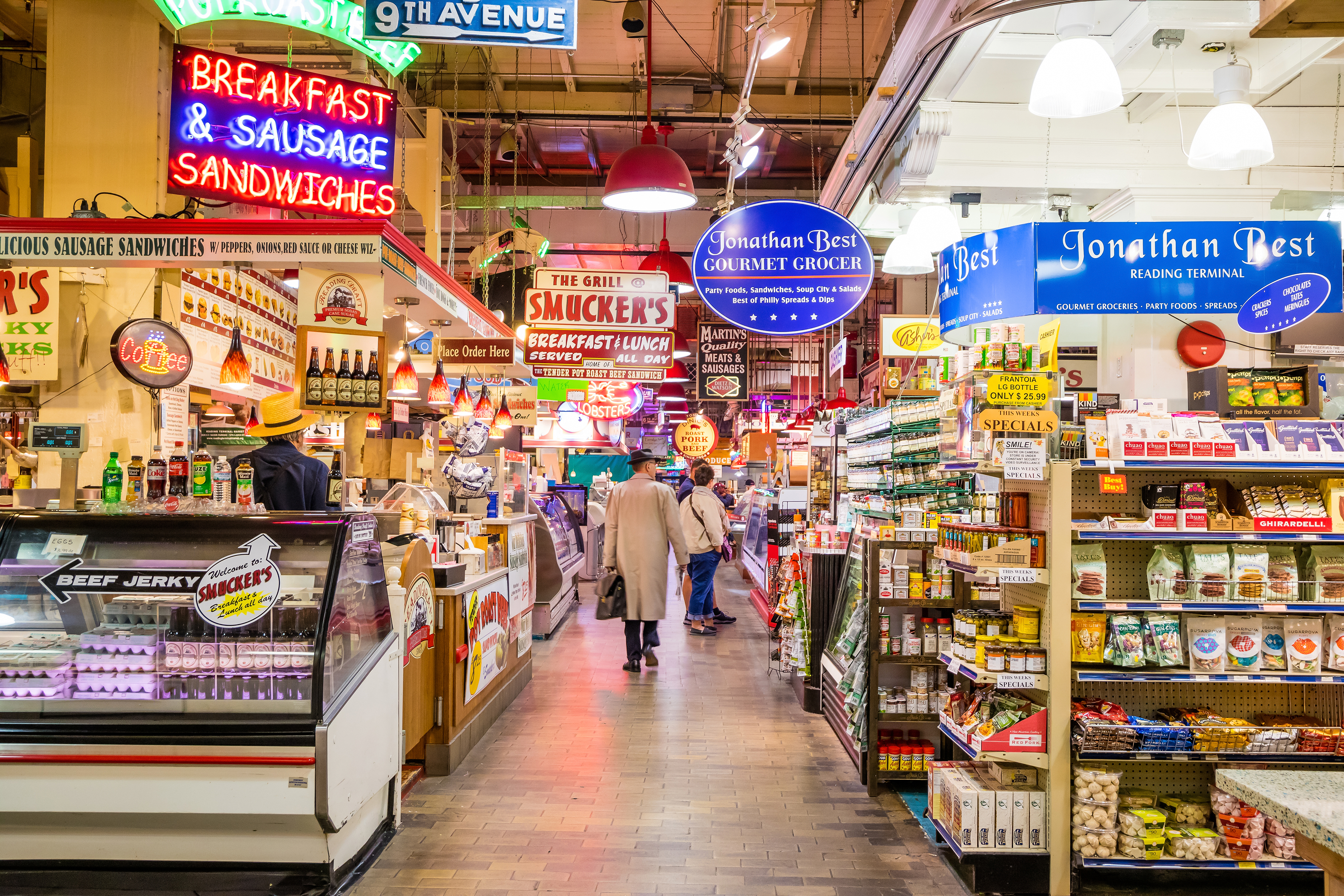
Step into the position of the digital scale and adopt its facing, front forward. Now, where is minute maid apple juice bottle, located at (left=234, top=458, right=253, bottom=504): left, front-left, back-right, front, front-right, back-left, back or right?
left

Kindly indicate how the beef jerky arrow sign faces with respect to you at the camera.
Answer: facing the viewer

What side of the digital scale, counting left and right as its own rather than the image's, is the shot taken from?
front

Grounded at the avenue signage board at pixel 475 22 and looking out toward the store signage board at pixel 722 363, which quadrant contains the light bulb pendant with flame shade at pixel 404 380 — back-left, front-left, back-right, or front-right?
front-left

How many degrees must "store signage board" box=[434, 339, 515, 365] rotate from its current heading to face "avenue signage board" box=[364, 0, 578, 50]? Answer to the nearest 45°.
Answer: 0° — it already faces it

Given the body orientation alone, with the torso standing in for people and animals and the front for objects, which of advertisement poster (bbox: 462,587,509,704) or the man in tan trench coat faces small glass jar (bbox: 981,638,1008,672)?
the advertisement poster

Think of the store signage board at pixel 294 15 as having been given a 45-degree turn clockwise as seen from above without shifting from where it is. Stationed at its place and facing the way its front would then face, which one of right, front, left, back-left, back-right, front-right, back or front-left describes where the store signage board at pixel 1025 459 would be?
left

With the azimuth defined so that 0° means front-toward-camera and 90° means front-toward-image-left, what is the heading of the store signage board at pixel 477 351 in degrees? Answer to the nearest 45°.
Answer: approximately 0°

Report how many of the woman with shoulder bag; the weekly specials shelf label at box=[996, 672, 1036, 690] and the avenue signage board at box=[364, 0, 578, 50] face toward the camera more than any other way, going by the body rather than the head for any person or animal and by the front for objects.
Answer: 2

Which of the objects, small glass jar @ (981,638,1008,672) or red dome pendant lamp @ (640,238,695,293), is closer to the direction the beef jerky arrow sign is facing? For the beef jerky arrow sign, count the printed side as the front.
the small glass jar

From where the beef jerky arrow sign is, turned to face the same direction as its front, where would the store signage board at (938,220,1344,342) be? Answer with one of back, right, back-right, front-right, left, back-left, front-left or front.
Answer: left

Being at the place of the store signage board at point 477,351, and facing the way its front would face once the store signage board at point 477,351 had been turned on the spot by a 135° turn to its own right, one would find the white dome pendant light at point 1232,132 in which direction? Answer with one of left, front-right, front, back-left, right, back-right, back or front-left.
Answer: back

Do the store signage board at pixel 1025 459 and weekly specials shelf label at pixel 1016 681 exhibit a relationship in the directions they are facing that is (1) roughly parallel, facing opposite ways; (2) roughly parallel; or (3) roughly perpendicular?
roughly parallel

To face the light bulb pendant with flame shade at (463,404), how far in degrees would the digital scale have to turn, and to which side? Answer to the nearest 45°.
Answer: approximately 135° to its left

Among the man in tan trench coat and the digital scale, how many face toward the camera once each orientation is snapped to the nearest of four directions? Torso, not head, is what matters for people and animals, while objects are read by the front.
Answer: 1

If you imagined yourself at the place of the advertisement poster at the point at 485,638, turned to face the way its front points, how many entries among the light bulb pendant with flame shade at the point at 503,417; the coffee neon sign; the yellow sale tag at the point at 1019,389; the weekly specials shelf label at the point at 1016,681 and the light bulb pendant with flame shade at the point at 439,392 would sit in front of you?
2
